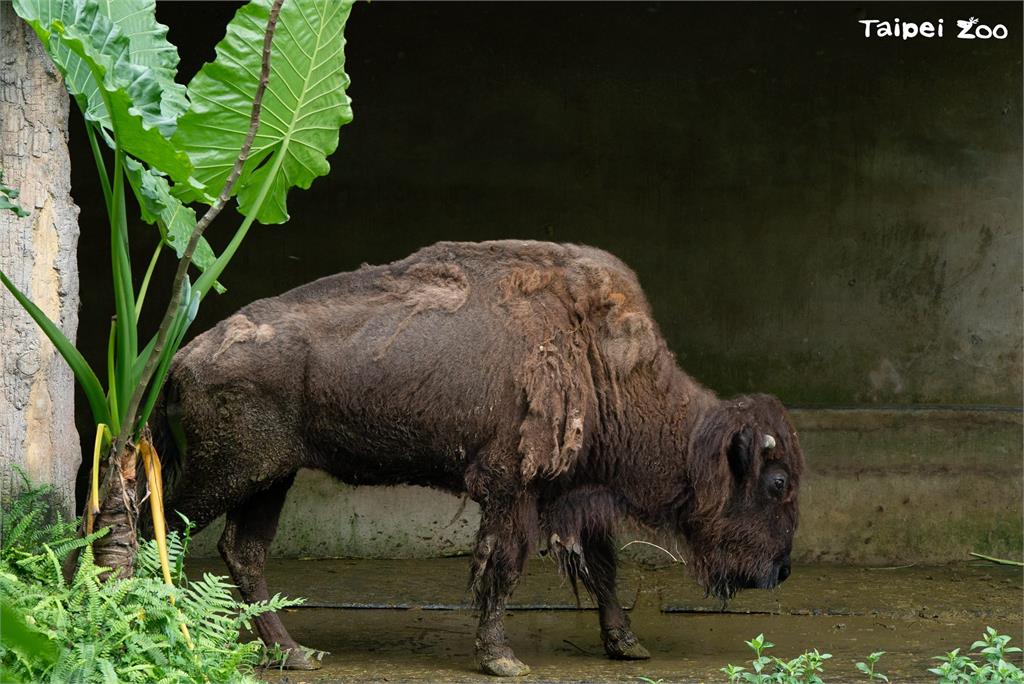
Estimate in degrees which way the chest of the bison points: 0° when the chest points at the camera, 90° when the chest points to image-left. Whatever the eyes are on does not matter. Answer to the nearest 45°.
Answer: approximately 270°

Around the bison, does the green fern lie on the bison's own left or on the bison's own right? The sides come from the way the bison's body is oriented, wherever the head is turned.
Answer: on the bison's own right

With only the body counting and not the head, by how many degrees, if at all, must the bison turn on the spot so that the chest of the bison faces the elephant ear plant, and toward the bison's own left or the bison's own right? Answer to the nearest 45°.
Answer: approximately 135° to the bison's own right

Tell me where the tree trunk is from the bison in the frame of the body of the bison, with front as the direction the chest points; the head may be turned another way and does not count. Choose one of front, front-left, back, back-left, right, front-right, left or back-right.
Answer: back-right
